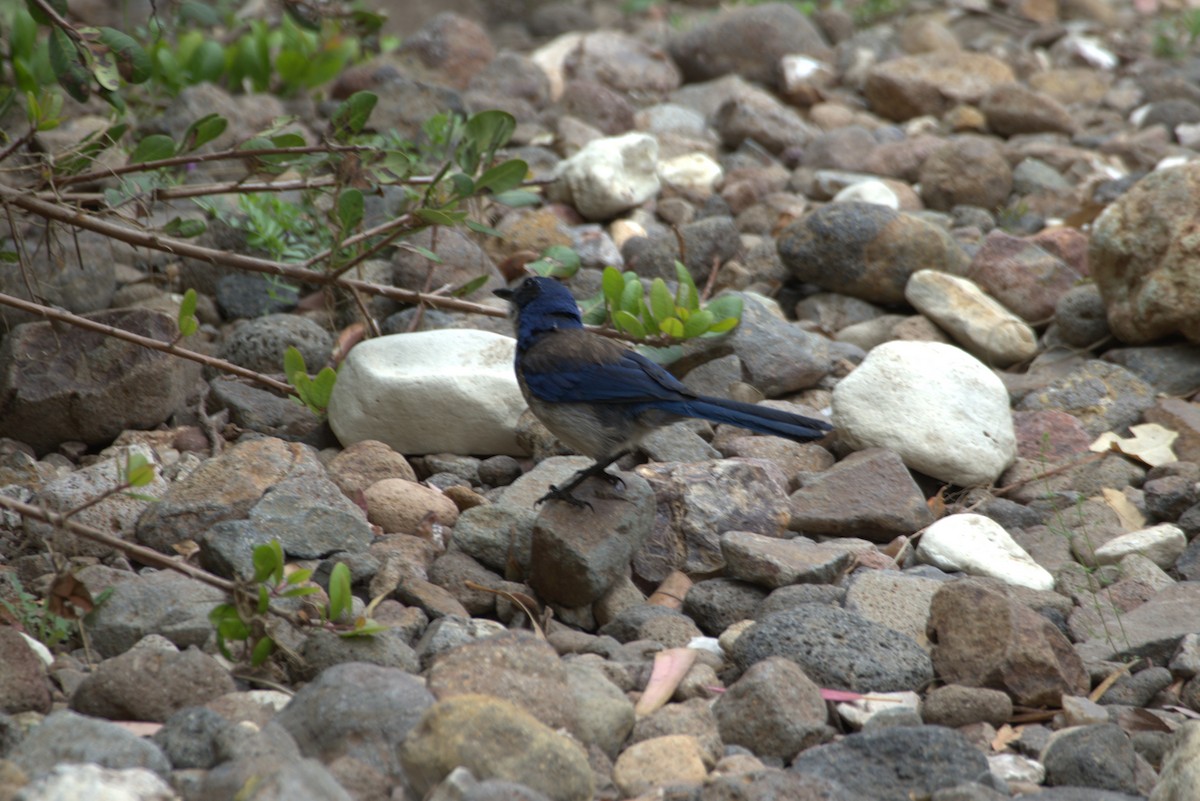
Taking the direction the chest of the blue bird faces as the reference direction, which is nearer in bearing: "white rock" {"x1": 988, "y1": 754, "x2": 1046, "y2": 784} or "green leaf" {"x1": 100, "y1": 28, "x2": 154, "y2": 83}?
the green leaf

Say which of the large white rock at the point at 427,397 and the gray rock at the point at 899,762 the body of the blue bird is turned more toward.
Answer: the large white rock

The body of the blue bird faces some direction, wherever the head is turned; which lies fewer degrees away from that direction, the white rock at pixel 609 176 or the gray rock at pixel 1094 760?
the white rock

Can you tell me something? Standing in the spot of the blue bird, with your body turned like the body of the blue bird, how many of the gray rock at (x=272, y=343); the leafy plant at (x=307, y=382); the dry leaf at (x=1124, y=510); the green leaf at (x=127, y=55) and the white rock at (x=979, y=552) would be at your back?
2

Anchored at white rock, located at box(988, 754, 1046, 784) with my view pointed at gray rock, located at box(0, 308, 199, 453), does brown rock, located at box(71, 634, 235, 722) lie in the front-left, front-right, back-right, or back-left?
front-left

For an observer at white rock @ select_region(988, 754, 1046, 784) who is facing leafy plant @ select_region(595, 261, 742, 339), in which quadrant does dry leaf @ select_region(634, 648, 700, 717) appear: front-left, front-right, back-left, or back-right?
front-left

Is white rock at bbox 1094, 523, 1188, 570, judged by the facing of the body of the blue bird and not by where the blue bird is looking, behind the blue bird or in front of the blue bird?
behind

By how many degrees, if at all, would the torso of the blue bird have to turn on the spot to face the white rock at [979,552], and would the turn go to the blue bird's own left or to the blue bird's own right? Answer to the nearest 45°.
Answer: approximately 180°

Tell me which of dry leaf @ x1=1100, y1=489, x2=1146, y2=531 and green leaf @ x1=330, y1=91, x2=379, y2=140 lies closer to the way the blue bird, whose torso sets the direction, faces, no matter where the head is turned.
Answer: the green leaf

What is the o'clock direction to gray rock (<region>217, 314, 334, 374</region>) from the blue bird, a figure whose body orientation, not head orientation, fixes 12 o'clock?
The gray rock is roughly at 1 o'clock from the blue bird.

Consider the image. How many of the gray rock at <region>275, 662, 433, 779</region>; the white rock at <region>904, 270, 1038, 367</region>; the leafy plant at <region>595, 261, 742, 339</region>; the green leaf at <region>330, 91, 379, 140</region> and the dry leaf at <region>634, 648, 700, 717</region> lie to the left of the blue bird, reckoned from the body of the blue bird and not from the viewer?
2

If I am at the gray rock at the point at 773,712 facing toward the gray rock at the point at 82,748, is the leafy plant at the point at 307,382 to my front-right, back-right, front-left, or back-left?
front-right

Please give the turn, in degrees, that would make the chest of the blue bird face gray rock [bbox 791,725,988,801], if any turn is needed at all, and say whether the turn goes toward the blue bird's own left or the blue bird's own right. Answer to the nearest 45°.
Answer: approximately 135° to the blue bird's own left

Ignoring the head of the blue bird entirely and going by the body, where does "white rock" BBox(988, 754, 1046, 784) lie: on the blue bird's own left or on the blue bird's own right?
on the blue bird's own left

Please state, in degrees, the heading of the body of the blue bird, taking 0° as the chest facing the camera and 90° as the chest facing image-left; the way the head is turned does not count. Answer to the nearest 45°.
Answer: approximately 90°

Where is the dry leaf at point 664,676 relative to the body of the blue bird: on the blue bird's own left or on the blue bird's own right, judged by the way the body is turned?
on the blue bird's own left

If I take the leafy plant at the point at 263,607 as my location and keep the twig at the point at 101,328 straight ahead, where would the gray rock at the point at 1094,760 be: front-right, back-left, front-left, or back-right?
back-right

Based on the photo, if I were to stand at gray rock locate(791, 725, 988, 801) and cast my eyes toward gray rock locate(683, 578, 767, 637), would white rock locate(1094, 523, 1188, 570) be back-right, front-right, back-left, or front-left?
front-right

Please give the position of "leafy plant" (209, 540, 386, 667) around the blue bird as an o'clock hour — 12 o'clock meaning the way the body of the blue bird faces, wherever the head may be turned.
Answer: The leafy plant is roughly at 10 o'clock from the blue bird.

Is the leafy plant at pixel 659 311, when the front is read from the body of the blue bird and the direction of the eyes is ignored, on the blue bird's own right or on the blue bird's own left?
on the blue bird's own right
